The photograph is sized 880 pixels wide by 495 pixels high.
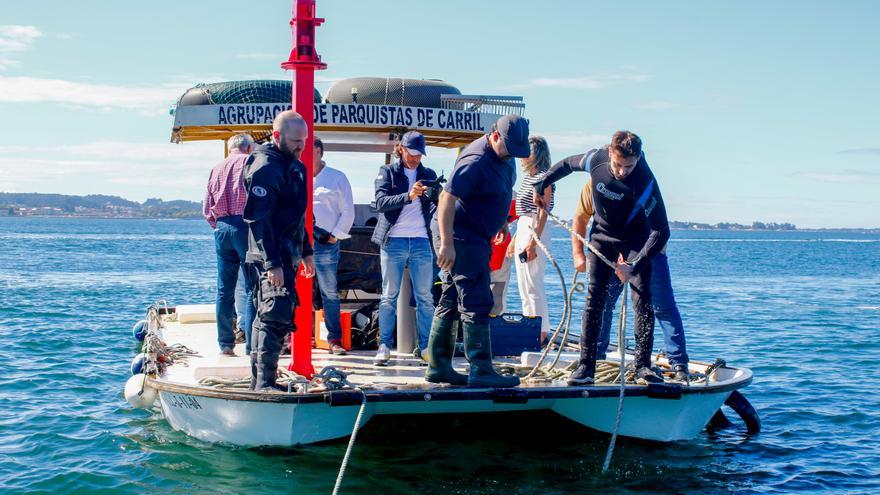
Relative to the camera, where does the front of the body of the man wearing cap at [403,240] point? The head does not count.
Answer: toward the camera

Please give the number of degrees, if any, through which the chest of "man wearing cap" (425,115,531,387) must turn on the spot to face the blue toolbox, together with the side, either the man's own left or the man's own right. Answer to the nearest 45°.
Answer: approximately 90° to the man's own left

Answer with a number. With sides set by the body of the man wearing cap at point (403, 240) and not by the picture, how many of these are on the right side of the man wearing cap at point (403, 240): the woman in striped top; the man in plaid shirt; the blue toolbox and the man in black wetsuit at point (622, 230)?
1

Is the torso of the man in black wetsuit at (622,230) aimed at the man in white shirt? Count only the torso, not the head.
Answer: no

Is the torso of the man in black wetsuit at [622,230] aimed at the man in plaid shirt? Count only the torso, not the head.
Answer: no

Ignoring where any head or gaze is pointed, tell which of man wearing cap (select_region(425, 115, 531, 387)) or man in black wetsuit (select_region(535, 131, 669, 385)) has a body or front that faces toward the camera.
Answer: the man in black wetsuit

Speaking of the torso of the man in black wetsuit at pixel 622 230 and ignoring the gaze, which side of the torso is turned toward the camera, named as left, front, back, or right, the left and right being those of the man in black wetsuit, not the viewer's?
front

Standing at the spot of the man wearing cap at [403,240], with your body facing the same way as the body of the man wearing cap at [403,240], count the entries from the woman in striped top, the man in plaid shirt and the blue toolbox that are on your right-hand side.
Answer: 1

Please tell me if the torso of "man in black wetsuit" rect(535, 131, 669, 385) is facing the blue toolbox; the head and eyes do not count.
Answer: no

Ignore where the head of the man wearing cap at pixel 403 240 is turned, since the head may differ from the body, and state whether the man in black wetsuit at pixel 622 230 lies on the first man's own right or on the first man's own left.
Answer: on the first man's own left

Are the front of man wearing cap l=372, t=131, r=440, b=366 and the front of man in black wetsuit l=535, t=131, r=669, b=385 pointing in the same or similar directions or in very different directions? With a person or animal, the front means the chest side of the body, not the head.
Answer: same or similar directions
